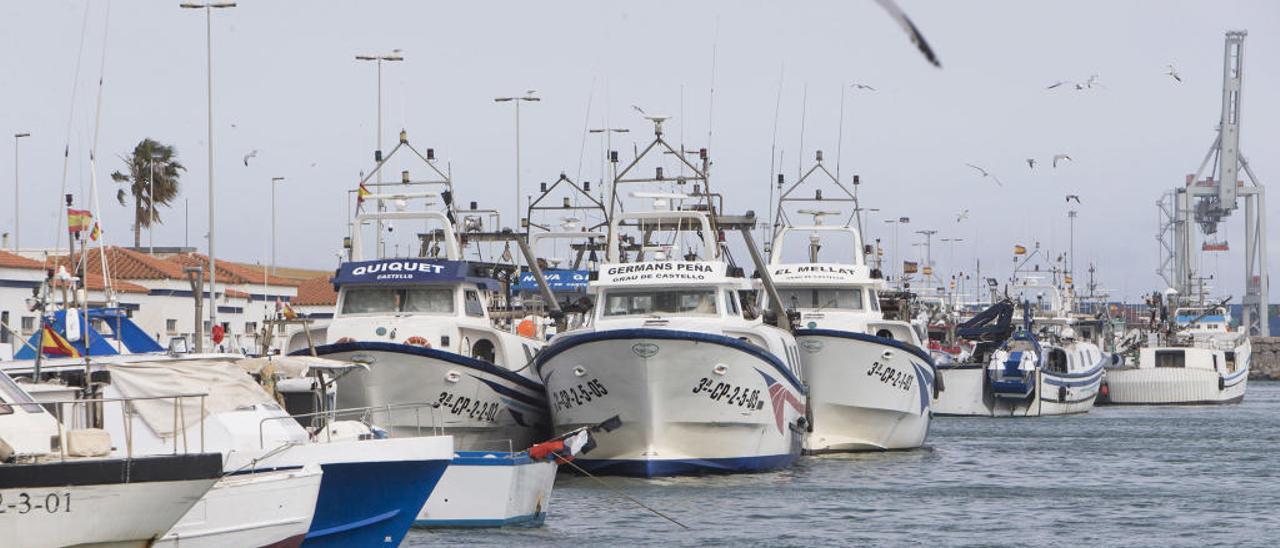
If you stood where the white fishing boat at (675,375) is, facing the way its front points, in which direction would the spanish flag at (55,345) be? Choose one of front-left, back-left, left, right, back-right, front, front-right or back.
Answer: front-right

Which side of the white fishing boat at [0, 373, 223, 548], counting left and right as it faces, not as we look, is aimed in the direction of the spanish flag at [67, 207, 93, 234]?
left

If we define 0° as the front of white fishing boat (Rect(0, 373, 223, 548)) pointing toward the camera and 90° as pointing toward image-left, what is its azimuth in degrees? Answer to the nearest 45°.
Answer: approximately 270°

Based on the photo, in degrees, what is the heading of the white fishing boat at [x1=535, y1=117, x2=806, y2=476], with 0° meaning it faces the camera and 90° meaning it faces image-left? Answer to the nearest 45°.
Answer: approximately 0°

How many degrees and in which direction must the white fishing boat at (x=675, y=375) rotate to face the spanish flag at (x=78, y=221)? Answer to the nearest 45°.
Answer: approximately 45° to its right

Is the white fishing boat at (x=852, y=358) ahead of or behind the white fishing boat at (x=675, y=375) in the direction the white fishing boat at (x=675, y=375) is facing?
behind

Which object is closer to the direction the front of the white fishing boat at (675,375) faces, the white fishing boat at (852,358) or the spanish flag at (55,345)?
the spanish flag

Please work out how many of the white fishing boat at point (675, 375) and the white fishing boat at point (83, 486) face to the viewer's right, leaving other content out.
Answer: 1
